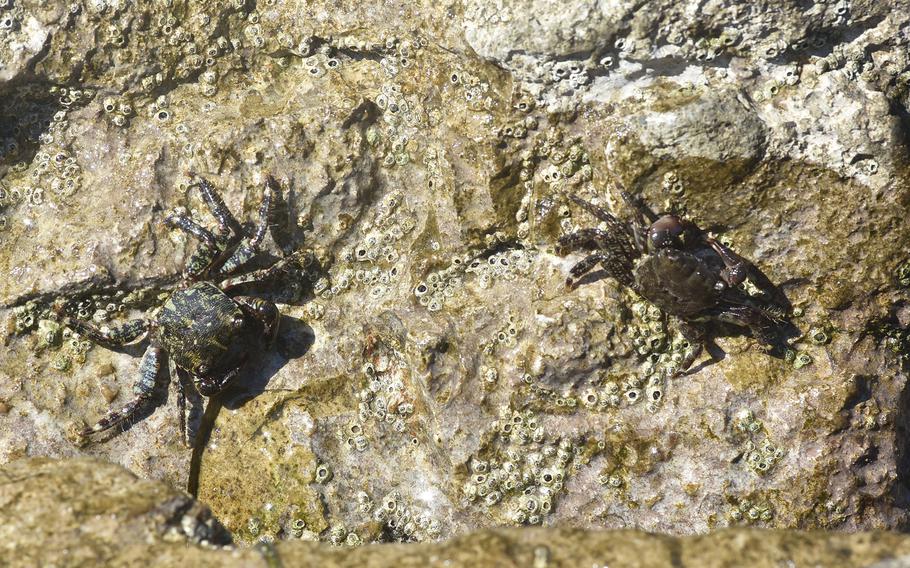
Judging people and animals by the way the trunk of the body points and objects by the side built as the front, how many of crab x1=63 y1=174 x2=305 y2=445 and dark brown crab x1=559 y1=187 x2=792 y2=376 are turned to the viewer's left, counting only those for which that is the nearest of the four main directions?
0

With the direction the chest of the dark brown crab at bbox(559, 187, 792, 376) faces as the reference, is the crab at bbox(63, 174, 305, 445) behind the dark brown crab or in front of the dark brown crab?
behind

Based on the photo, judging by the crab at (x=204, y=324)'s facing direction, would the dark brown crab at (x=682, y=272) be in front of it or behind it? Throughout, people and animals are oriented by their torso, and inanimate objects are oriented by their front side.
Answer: in front

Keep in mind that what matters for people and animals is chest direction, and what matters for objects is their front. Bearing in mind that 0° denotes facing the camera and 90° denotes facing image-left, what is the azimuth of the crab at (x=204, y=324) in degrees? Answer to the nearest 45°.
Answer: approximately 315°

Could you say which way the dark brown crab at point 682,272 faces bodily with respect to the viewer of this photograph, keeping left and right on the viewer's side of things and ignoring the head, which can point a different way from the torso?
facing away from the viewer and to the right of the viewer

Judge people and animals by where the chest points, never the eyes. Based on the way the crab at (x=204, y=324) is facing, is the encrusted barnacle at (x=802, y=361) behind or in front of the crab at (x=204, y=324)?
in front
